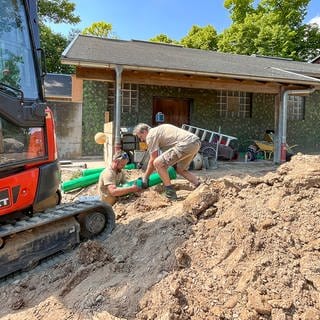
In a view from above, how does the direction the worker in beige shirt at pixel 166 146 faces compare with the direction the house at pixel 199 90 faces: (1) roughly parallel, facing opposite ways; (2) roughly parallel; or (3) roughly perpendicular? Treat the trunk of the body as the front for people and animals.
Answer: roughly perpendicular

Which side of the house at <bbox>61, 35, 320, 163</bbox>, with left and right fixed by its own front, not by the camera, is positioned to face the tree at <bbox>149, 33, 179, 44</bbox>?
back

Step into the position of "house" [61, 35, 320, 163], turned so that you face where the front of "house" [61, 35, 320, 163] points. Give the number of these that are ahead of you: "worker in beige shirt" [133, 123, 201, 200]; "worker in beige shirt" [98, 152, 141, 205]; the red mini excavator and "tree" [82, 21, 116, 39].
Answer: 3

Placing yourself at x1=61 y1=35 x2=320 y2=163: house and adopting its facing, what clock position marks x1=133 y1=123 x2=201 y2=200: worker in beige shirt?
The worker in beige shirt is roughly at 12 o'clock from the house.

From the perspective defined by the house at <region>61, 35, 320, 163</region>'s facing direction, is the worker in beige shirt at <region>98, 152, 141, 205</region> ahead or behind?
ahead

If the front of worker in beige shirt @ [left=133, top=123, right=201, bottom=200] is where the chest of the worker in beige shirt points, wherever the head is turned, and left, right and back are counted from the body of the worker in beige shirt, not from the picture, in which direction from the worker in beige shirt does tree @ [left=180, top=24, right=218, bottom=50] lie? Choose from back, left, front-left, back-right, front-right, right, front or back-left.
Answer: right

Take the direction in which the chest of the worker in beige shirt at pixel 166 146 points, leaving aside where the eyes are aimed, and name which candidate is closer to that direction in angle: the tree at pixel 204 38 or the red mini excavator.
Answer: the red mini excavator

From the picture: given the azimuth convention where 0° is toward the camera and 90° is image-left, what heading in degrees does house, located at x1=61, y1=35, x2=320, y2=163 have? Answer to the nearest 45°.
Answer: approximately 0°

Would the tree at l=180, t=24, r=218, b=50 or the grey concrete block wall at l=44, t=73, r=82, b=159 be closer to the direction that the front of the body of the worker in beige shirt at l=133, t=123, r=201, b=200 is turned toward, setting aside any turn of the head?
the grey concrete block wall

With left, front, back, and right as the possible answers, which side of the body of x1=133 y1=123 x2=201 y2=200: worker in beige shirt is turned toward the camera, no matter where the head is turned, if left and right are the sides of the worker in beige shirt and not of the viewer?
left

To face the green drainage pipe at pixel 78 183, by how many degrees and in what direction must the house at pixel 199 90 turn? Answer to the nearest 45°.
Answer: approximately 45° to its right

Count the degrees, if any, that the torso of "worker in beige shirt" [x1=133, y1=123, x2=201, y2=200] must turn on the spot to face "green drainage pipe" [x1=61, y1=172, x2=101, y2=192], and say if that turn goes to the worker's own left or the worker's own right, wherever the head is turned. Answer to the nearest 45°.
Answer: approximately 45° to the worker's own right

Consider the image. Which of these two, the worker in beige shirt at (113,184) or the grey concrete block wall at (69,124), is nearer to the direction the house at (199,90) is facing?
the worker in beige shirt

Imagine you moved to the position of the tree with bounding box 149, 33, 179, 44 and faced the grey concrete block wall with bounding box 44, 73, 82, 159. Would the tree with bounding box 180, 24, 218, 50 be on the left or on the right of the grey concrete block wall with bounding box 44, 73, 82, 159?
left

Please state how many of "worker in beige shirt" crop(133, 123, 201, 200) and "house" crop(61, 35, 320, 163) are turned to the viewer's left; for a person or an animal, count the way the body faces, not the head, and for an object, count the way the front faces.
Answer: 1

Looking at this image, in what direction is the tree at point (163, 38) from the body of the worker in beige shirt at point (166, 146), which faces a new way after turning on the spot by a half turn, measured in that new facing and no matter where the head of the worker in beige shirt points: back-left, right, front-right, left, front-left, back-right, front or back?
left
